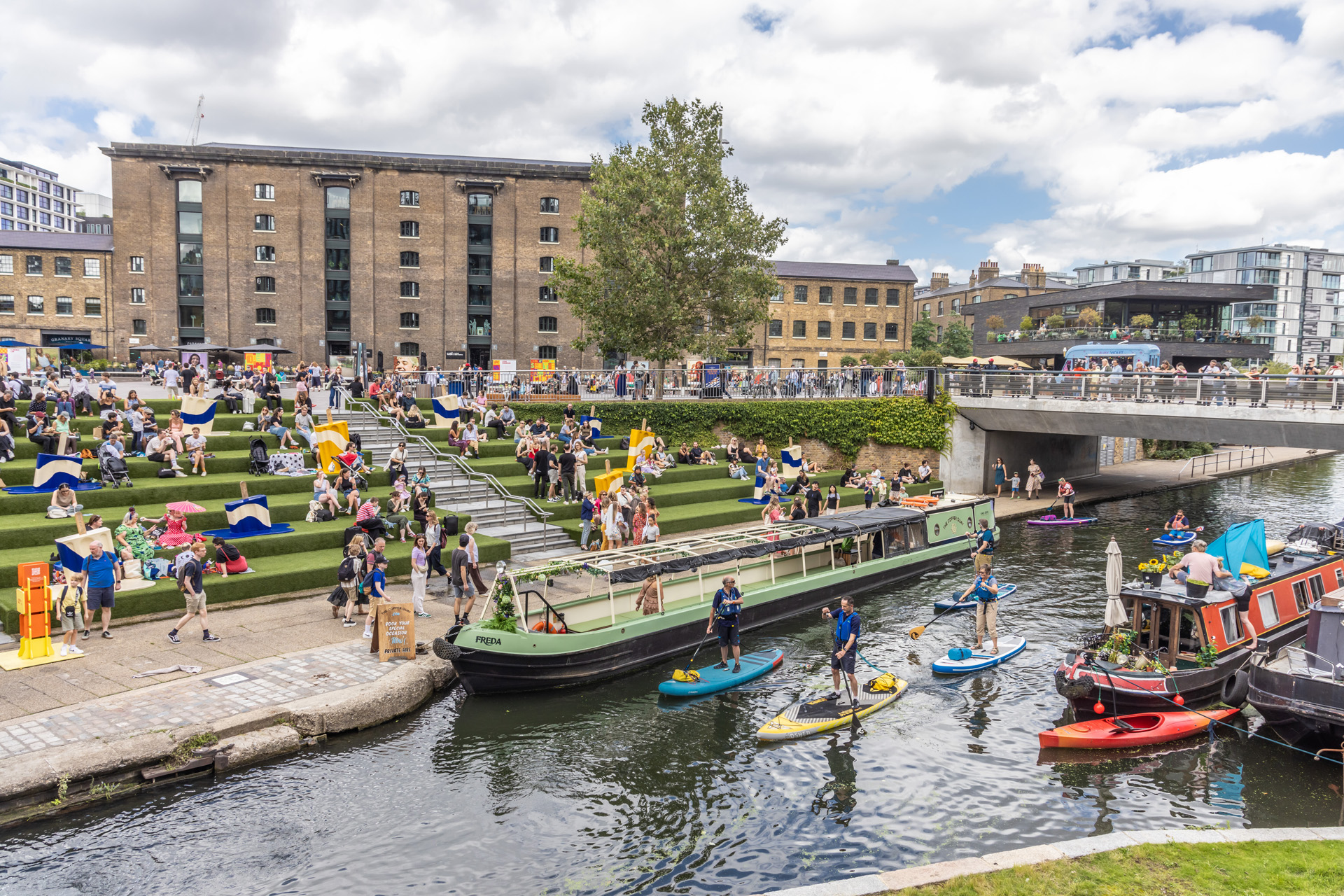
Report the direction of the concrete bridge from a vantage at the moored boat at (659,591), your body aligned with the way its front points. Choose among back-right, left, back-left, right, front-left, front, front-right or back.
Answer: back

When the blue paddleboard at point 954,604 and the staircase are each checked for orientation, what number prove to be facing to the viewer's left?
1

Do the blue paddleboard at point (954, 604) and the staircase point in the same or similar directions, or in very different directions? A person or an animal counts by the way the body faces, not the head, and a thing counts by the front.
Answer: very different directions

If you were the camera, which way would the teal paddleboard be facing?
facing the viewer and to the left of the viewer

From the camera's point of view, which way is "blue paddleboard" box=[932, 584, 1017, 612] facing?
to the viewer's left

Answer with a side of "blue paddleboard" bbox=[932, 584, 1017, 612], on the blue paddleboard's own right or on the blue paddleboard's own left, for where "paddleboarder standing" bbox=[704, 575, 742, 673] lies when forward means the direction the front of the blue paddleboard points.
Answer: on the blue paddleboard's own left

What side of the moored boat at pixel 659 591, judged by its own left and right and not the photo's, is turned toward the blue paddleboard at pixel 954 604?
back

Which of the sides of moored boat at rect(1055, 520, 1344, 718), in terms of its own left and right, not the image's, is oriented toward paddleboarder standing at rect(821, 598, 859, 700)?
front

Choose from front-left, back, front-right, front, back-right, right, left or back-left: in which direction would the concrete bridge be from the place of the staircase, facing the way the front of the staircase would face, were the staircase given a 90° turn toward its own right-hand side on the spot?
back-left

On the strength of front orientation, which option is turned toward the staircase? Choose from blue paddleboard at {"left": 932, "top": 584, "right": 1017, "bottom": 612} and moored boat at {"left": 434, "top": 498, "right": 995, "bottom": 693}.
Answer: the blue paddleboard

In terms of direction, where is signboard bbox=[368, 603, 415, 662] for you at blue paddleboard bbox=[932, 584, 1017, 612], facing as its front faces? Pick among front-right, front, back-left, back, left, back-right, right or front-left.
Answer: front-left

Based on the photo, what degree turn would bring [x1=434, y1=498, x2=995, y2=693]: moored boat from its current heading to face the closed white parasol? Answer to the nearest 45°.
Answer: approximately 135° to its left

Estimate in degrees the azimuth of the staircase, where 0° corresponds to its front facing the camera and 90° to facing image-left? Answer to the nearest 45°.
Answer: approximately 315°
